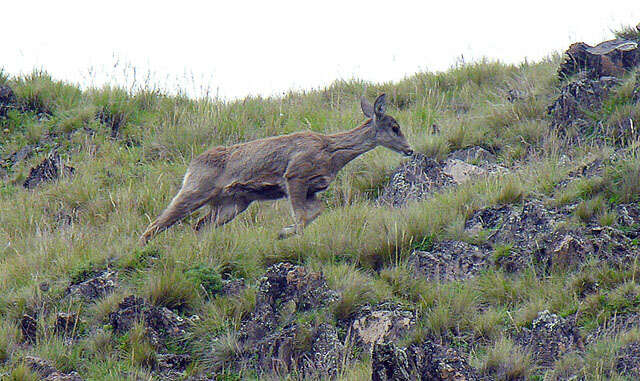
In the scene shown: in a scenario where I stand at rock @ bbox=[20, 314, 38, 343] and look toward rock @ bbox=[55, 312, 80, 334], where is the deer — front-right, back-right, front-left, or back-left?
front-left

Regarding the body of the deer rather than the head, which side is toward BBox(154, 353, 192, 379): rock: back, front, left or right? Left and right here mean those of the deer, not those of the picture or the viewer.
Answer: right

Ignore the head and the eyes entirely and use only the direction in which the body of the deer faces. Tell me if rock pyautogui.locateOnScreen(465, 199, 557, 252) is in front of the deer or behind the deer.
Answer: in front

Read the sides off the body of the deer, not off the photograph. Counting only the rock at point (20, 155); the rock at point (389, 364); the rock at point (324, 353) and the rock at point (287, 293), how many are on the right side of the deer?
3

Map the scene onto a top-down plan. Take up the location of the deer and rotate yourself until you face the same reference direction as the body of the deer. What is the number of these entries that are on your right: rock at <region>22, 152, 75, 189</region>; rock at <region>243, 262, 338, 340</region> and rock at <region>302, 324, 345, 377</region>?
2

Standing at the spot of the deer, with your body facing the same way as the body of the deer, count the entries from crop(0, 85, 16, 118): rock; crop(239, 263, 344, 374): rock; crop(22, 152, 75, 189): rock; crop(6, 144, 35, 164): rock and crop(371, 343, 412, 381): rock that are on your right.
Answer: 2

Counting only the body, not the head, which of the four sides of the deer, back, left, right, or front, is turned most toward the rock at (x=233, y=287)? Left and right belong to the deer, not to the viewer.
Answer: right

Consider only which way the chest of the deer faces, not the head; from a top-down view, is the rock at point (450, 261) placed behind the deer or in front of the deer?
in front

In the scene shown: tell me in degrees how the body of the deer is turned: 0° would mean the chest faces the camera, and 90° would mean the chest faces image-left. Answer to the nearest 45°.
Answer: approximately 270°

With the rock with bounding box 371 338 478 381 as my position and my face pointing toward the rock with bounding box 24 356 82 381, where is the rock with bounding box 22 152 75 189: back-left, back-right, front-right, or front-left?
front-right

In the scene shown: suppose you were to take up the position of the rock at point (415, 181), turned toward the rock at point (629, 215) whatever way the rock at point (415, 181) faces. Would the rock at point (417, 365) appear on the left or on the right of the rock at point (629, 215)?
right

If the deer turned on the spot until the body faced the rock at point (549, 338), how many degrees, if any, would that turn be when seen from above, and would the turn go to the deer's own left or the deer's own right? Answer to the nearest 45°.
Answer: approximately 45° to the deer's own right

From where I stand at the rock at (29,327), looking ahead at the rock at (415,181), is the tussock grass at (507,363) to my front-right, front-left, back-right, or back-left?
front-right

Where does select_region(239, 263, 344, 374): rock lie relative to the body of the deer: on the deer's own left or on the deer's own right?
on the deer's own right
